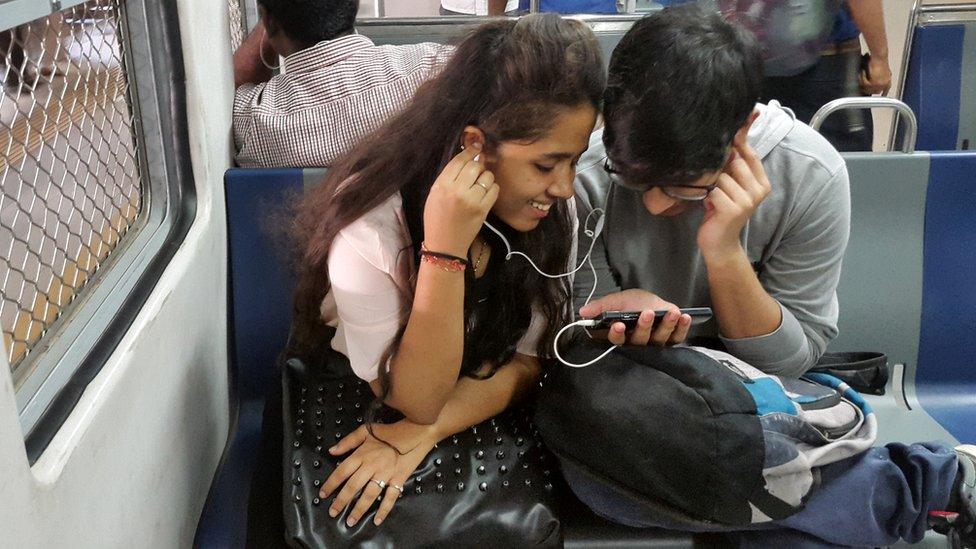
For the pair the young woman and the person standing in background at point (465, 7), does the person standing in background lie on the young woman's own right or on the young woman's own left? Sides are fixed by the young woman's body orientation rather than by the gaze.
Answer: on the young woman's own left

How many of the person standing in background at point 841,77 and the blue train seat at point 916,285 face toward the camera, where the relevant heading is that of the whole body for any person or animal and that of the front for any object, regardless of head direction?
2

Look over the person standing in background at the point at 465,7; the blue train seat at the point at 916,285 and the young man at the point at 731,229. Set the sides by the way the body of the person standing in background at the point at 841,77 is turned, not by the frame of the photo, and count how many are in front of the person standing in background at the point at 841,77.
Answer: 2

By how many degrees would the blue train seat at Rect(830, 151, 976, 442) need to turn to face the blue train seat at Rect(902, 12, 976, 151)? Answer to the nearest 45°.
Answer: approximately 180°

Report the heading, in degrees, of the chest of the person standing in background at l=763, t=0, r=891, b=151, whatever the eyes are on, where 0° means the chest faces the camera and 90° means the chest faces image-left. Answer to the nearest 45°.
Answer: approximately 0°

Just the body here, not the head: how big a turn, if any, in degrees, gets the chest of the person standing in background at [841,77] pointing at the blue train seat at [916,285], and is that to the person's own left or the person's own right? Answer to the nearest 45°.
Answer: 0° — they already face it

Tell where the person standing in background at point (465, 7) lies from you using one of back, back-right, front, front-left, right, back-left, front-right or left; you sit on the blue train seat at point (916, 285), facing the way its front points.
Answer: back-right

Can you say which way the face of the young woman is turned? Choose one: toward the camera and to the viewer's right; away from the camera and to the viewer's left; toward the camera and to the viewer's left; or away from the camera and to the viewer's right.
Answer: toward the camera and to the viewer's right

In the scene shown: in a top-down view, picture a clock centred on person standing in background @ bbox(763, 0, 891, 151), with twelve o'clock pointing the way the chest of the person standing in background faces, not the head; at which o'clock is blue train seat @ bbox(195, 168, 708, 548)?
The blue train seat is roughly at 1 o'clock from the person standing in background.
